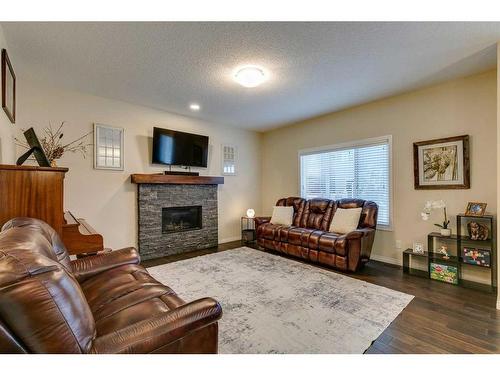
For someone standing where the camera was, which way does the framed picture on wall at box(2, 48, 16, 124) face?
facing to the right of the viewer

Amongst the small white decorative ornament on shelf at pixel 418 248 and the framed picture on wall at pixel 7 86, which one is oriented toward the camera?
the small white decorative ornament on shelf

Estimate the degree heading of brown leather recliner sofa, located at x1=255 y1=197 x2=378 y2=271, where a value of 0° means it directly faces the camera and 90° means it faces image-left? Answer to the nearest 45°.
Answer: approximately 45°

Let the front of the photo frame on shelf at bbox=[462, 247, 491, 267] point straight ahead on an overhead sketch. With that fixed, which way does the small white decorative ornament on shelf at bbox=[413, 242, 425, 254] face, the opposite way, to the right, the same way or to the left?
the same way

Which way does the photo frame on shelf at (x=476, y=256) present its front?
toward the camera

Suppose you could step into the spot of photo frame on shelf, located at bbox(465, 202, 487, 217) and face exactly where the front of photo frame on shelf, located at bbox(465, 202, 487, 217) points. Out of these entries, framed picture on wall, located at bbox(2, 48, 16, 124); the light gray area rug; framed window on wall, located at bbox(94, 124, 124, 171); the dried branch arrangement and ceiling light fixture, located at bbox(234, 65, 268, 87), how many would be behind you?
0

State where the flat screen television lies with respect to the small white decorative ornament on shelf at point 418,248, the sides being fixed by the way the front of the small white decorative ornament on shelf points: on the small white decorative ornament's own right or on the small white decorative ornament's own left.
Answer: on the small white decorative ornament's own right

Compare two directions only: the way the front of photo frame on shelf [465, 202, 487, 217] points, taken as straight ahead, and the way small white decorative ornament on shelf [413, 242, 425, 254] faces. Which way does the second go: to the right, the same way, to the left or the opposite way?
the same way

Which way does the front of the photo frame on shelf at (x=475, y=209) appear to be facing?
toward the camera

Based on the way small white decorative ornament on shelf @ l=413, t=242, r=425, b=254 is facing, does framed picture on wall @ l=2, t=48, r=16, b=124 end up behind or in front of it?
in front

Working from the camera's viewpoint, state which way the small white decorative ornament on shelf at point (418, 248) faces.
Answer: facing the viewer

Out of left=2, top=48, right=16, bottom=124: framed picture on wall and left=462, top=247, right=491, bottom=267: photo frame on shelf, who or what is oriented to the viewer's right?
the framed picture on wall

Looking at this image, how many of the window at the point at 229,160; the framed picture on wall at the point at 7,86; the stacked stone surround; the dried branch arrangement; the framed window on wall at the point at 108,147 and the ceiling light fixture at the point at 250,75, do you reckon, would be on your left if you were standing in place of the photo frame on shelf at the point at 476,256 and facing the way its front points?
0

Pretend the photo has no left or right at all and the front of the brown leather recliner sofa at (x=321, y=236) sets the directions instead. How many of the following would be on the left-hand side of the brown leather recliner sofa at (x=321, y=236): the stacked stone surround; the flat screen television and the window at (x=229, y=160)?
0
